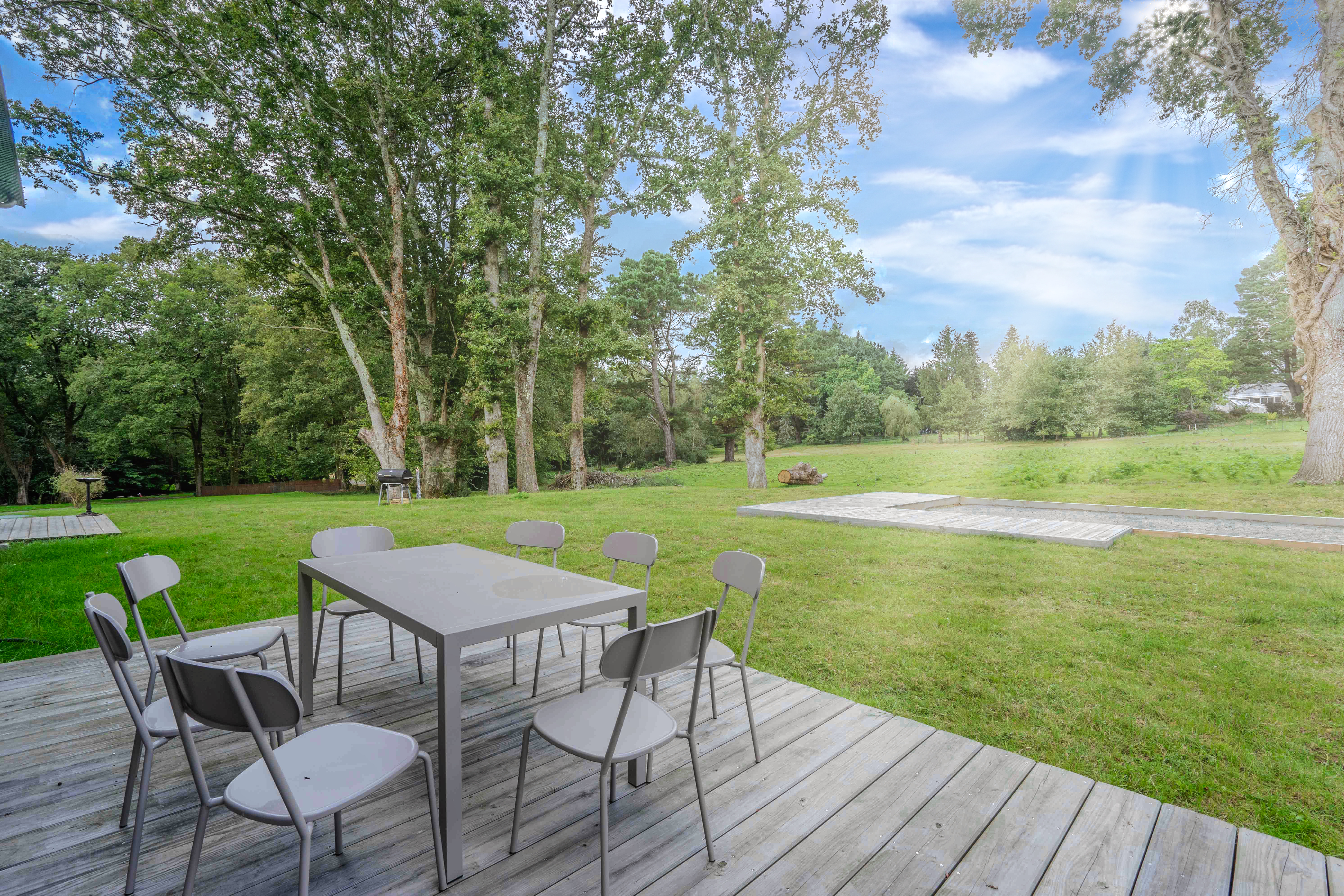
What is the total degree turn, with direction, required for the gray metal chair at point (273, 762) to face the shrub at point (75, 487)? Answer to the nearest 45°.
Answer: approximately 45° to its left

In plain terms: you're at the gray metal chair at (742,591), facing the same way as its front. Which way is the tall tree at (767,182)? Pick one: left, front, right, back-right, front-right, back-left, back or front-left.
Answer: back-right

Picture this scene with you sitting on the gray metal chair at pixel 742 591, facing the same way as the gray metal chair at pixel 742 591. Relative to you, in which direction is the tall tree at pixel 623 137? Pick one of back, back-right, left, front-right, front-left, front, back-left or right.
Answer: back-right

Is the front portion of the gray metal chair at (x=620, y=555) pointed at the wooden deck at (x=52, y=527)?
no

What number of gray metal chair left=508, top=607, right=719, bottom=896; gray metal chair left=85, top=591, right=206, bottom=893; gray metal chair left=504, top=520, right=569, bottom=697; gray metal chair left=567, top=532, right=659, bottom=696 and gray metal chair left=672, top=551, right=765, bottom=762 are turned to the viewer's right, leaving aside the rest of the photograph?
1

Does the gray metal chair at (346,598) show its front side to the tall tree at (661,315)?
no

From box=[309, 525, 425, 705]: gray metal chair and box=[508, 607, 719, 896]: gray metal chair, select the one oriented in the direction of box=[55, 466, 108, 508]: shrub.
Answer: box=[508, 607, 719, 896]: gray metal chair

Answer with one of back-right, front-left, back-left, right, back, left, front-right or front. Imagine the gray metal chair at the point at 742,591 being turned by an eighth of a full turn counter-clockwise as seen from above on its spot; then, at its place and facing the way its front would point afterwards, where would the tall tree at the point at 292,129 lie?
back-right

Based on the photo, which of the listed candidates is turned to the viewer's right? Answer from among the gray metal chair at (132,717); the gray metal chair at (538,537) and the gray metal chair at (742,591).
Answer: the gray metal chair at (132,717)

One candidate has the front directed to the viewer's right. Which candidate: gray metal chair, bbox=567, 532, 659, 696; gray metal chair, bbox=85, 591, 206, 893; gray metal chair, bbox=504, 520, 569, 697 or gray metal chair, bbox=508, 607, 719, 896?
gray metal chair, bbox=85, 591, 206, 893

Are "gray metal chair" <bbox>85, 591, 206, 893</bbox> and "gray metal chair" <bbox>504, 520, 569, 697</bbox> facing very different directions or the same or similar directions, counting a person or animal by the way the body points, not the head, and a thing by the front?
very different directions

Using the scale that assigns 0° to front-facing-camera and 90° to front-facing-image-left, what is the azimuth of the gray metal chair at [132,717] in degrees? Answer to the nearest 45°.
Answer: approximately 270°

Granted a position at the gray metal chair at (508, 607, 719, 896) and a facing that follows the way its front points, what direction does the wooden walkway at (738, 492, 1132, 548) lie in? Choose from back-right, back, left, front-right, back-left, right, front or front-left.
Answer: right

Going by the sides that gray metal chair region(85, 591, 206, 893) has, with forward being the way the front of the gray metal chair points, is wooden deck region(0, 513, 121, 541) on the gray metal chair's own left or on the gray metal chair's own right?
on the gray metal chair's own left

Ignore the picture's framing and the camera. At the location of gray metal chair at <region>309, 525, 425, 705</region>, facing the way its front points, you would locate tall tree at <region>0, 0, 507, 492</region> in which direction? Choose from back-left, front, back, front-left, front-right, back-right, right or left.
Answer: back-left

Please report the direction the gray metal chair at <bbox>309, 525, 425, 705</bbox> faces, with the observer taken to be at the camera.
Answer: facing the viewer and to the right of the viewer

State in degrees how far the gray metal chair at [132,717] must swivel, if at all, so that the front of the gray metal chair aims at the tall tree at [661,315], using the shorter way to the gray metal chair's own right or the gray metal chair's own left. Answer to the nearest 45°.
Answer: approximately 45° to the gray metal chair's own left

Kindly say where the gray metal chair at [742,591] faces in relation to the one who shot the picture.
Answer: facing the viewer and to the left of the viewer

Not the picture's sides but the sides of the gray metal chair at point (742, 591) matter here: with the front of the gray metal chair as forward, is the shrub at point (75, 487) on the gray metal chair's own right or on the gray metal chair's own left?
on the gray metal chair's own right

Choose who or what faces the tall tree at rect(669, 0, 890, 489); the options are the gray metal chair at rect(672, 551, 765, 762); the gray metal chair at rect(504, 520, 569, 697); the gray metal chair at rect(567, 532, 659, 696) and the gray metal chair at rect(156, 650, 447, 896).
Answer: the gray metal chair at rect(156, 650, 447, 896)

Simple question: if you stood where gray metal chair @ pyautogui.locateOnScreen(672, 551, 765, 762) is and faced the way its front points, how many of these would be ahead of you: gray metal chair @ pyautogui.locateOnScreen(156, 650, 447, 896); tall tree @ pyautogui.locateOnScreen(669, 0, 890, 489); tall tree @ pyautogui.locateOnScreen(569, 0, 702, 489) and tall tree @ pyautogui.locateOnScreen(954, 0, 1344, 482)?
1
